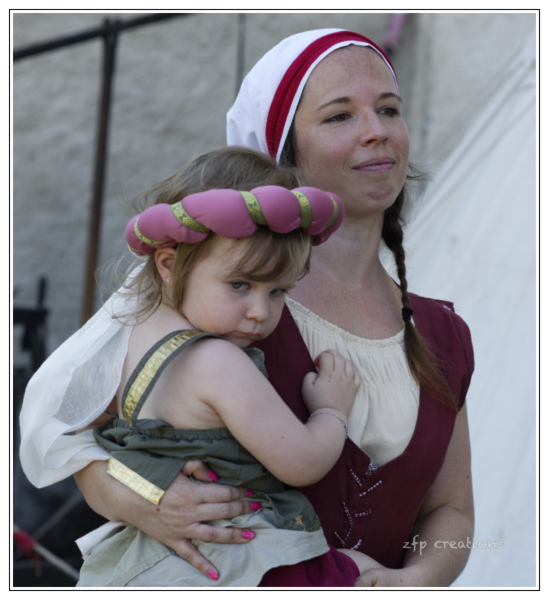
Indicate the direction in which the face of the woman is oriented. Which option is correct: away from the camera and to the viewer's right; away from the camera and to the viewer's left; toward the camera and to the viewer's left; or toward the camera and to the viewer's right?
toward the camera and to the viewer's right

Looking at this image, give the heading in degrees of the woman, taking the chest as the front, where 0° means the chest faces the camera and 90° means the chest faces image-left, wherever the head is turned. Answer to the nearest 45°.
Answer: approximately 0°

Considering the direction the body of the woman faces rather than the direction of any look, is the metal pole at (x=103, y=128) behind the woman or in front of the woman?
behind
